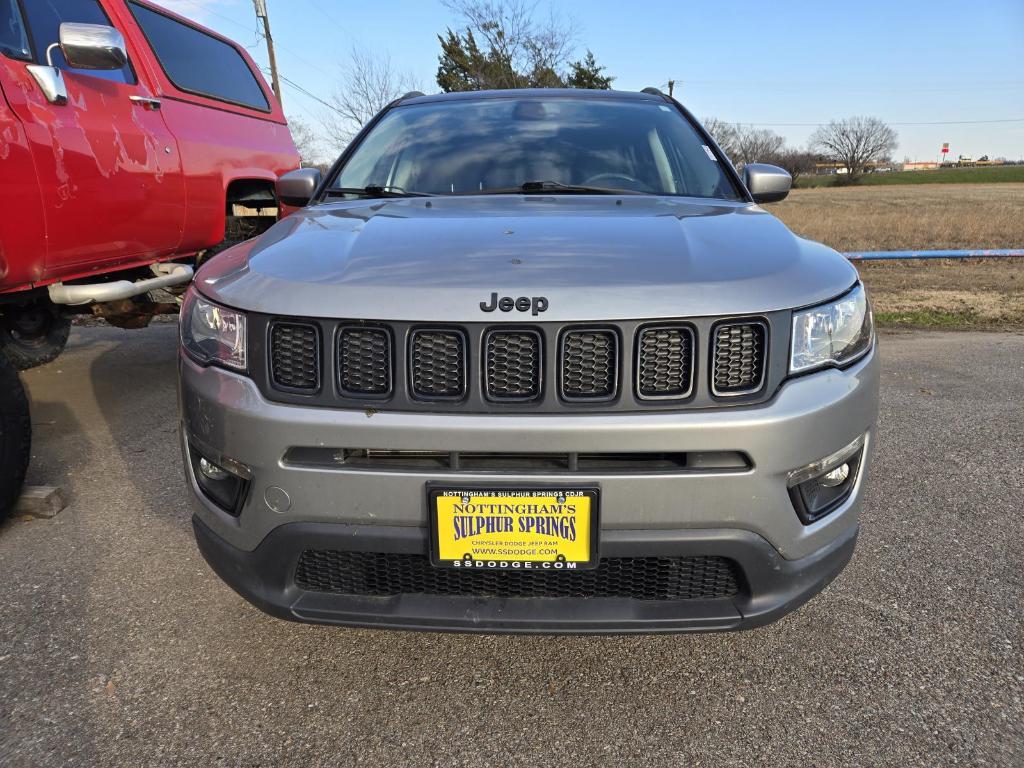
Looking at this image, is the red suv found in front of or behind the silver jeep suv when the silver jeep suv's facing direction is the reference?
behind

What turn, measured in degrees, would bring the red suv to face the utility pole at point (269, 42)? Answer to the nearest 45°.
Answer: approximately 135° to its right

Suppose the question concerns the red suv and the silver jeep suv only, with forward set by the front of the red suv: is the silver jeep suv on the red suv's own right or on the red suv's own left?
on the red suv's own left

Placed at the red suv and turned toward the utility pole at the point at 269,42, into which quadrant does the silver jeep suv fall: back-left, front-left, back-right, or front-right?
back-right

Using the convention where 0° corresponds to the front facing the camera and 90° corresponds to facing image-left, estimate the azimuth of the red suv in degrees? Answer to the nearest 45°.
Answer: approximately 45°

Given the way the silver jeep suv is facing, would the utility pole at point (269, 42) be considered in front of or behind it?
behind

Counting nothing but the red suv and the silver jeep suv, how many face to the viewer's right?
0
